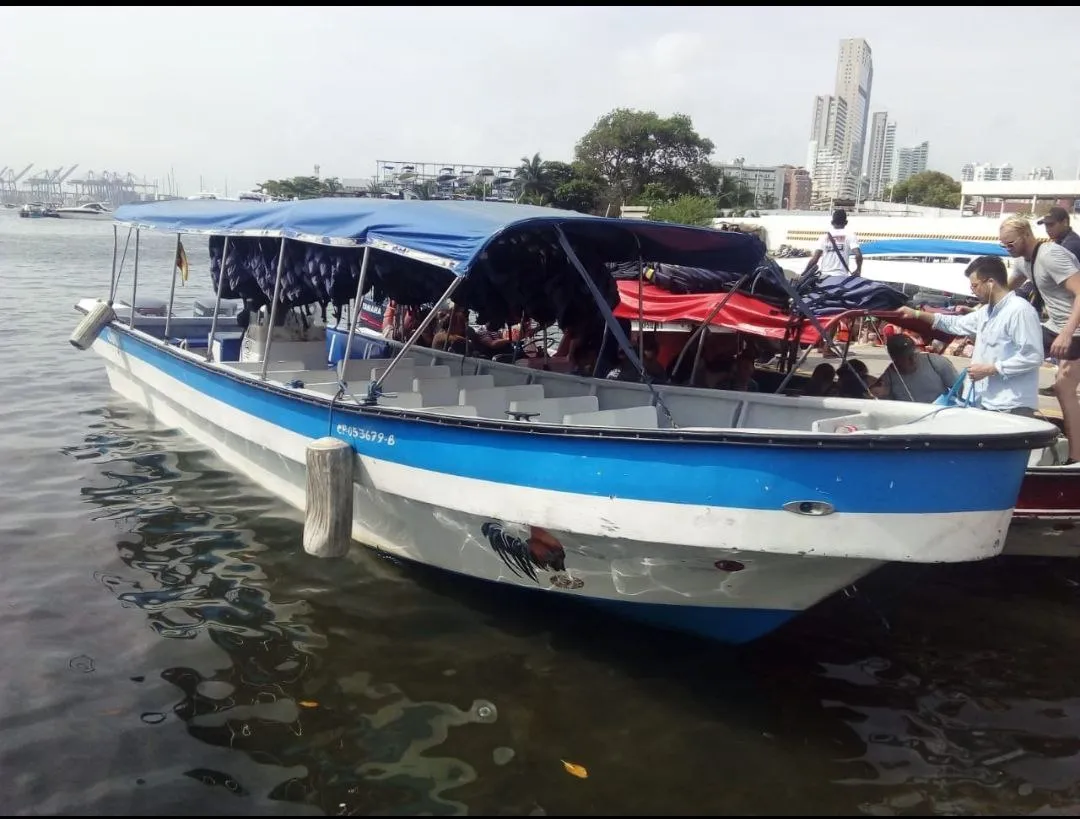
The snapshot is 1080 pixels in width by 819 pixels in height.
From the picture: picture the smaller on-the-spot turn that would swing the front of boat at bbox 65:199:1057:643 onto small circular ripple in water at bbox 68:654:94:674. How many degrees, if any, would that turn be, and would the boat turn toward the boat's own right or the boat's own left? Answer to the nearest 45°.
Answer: approximately 135° to the boat's own right

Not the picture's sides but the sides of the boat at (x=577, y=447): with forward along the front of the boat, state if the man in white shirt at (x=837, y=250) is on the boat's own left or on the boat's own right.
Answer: on the boat's own left

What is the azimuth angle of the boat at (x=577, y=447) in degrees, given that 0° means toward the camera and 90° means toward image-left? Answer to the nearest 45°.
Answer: approximately 315°

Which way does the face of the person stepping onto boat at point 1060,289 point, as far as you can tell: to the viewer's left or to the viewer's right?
to the viewer's left

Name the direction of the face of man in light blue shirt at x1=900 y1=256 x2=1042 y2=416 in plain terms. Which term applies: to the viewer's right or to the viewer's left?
to the viewer's left

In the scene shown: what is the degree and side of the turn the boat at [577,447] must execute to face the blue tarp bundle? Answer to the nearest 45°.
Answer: approximately 90° to its left

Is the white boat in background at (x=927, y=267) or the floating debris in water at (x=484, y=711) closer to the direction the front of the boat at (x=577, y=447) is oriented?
the floating debris in water
